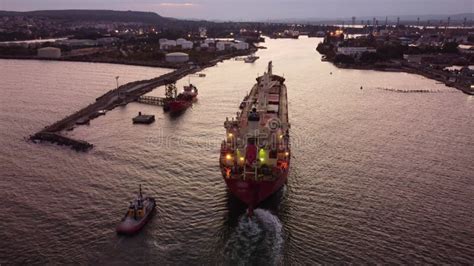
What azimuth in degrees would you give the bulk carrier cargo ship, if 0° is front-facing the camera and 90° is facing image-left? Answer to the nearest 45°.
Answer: approximately 180°

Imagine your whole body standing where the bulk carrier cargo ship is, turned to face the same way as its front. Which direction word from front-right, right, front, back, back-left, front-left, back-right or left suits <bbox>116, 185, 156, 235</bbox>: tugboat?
back-left
